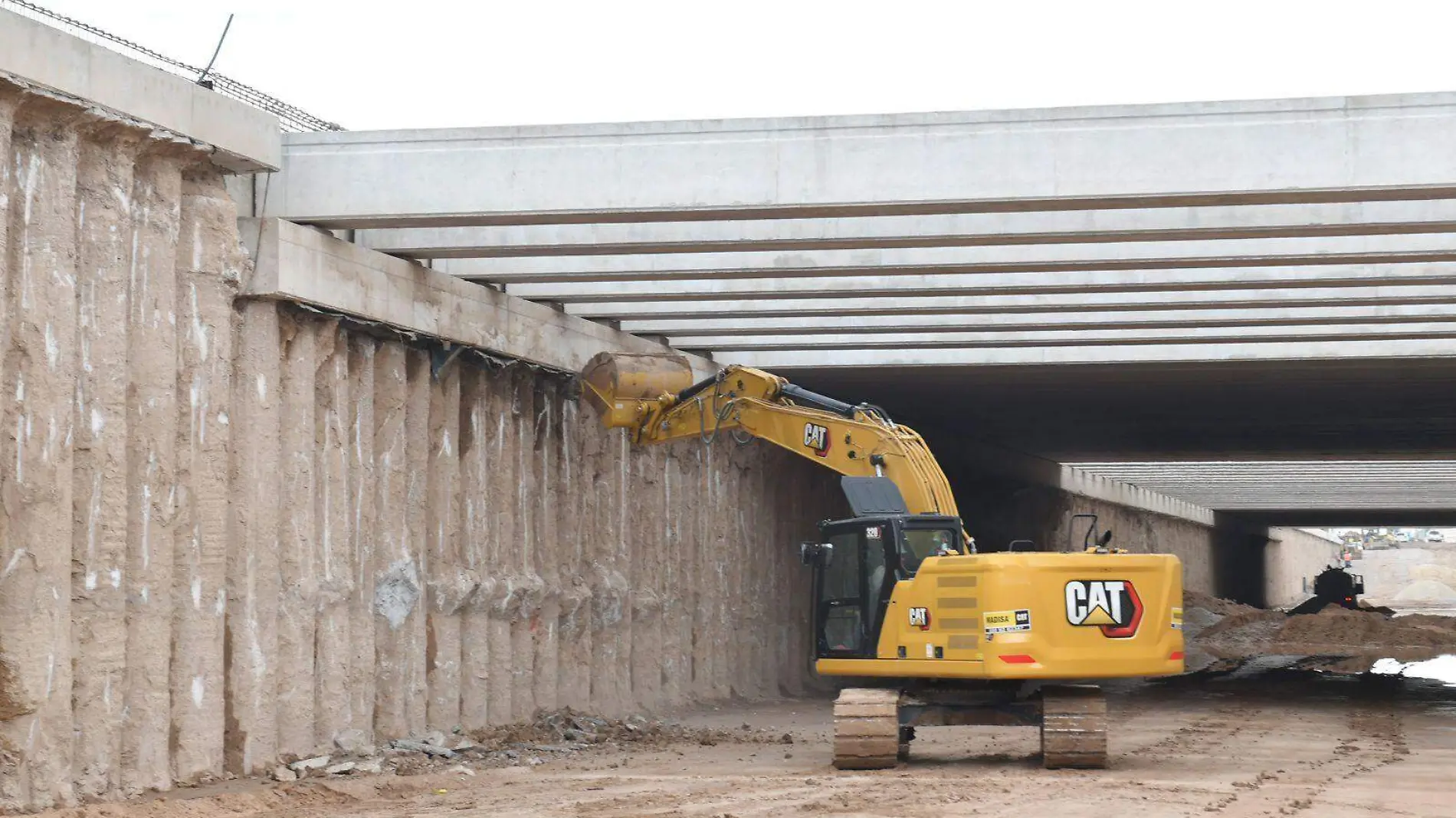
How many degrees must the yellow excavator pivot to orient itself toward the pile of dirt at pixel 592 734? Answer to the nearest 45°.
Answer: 0° — it already faces it

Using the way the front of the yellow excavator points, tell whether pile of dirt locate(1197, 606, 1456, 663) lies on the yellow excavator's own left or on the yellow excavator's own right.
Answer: on the yellow excavator's own right

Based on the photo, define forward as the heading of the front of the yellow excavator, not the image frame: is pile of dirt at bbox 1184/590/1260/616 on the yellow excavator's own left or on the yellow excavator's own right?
on the yellow excavator's own right

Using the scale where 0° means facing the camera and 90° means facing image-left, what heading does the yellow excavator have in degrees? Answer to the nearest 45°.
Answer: approximately 135°
